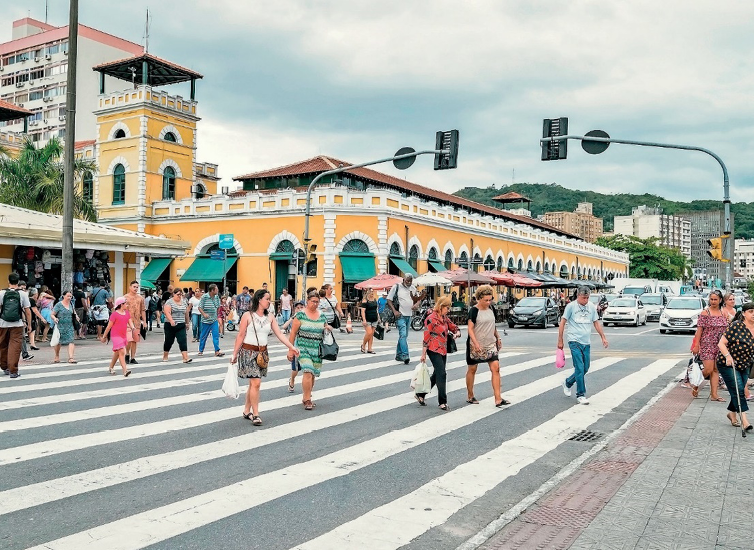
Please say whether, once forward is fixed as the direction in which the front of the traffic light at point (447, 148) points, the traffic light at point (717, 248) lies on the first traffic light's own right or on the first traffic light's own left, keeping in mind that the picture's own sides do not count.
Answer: on the first traffic light's own right

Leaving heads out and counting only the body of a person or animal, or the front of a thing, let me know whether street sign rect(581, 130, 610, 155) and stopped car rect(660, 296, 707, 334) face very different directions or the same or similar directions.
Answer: very different directions

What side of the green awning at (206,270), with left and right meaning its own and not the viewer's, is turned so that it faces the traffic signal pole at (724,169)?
left

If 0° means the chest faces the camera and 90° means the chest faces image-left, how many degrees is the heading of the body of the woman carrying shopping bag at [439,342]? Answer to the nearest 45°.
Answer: approximately 315°

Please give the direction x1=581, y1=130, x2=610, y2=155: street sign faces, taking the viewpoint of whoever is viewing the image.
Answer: facing away from the viewer

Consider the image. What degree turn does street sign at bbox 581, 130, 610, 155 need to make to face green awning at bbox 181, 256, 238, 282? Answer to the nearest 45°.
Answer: approximately 45° to its left

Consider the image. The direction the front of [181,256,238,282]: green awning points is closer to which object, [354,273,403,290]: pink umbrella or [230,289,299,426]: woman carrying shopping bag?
the woman carrying shopping bag

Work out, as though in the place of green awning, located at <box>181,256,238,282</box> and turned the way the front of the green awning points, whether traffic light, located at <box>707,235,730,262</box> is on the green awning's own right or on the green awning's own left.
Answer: on the green awning's own left

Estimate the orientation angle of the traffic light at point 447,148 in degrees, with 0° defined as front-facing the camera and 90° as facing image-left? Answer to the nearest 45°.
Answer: approximately 180°

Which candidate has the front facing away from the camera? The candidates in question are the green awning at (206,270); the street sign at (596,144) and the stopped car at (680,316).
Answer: the street sign
